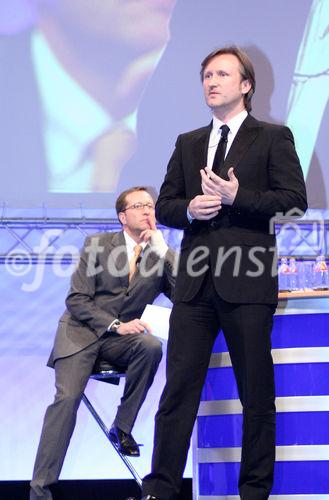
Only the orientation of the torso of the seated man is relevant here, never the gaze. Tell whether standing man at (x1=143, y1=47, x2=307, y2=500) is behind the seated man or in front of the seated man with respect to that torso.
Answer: in front

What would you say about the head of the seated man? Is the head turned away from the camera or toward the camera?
toward the camera

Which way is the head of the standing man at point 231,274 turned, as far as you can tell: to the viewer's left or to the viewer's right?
to the viewer's left
